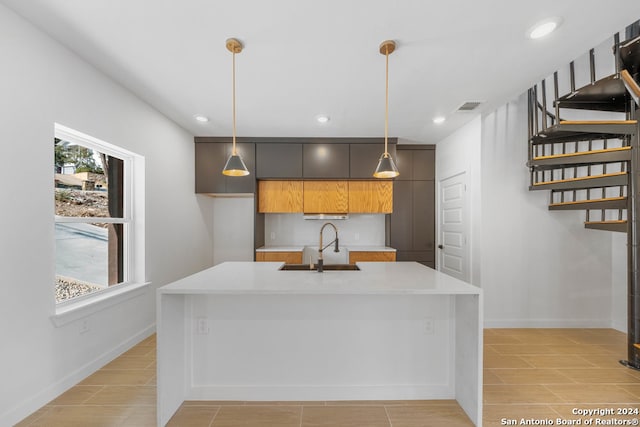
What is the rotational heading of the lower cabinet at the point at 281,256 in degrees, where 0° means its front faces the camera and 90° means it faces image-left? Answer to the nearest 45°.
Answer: approximately 0°

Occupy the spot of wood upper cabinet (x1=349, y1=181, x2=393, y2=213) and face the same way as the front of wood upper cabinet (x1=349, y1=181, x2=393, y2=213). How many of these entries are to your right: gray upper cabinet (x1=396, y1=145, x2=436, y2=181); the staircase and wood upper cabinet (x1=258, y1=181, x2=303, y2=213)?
1

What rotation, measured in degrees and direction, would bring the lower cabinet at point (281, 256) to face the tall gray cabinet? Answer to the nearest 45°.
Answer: approximately 90° to its left

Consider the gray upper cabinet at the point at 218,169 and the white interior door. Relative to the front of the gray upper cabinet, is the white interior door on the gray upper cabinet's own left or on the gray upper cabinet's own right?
on the gray upper cabinet's own left

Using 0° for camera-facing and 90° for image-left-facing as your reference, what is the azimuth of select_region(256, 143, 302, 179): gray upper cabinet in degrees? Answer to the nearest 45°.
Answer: approximately 0°

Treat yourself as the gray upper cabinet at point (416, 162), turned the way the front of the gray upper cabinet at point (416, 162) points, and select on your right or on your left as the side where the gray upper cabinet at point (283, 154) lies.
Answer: on your right

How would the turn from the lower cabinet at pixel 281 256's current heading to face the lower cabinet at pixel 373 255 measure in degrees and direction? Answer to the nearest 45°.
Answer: approximately 90° to its left
